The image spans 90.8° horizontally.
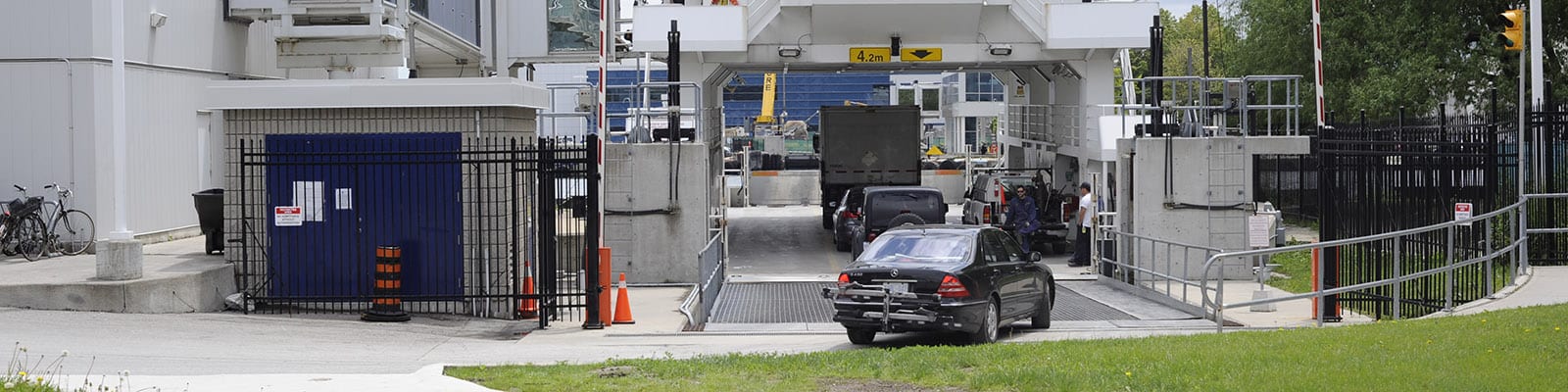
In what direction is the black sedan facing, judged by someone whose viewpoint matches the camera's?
facing away from the viewer and to the right of the viewer

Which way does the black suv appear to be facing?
away from the camera

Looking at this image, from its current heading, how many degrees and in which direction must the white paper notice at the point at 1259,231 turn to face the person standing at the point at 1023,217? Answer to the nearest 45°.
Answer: approximately 135° to its right

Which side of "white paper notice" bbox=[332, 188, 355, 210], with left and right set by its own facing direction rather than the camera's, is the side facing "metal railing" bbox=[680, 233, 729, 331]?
left

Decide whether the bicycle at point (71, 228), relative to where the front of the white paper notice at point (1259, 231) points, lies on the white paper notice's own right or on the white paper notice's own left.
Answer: on the white paper notice's own right

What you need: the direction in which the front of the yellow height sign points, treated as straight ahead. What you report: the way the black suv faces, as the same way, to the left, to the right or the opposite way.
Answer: the opposite way

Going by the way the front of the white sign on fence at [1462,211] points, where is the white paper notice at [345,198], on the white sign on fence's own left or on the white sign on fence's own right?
on the white sign on fence's own right

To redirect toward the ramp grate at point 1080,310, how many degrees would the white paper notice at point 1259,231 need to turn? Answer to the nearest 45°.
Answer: approximately 45° to its right
